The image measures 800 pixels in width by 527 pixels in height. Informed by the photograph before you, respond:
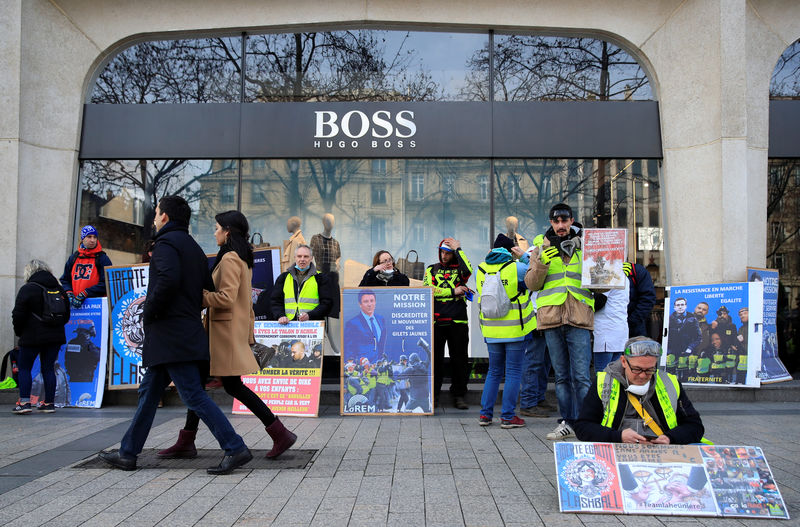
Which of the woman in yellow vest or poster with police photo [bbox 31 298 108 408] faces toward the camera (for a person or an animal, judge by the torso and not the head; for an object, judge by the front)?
the poster with police photo

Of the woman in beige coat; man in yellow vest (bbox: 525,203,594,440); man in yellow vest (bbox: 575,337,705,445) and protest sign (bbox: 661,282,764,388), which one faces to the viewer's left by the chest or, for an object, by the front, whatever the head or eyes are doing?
the woman in beige coat

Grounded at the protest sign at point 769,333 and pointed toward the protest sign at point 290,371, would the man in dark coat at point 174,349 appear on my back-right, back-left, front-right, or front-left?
front-left

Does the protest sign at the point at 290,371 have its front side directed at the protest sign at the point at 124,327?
no

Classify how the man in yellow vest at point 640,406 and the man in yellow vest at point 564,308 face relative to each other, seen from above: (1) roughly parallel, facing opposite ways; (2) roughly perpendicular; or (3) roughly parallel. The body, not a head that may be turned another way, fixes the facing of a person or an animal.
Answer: roughly parallel

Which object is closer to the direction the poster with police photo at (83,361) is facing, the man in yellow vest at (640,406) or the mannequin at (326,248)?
the man in yellow vest

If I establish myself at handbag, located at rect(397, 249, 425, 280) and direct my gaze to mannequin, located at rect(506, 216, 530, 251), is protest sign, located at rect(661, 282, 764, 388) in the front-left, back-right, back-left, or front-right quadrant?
front-right

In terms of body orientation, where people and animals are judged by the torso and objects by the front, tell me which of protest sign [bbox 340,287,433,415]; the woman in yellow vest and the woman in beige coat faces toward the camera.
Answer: the protest sign

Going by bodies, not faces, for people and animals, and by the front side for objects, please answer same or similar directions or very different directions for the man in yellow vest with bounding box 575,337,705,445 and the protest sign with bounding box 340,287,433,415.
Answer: same or similar directions

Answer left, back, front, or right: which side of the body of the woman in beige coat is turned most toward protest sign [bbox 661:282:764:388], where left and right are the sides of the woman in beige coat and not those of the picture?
back

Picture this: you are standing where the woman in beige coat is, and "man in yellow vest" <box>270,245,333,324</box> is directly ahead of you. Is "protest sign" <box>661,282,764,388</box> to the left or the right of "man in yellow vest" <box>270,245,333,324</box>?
right

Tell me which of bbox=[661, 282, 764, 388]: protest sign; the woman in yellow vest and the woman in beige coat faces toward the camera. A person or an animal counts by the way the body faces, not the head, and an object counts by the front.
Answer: the protest sign

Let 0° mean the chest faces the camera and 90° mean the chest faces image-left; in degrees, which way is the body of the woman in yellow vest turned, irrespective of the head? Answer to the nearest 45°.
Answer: approximately 225°

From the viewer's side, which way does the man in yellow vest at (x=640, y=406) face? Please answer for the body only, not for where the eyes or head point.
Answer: toward the camera

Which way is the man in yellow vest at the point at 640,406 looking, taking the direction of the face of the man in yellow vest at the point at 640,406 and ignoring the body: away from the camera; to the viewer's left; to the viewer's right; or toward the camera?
toward the camera

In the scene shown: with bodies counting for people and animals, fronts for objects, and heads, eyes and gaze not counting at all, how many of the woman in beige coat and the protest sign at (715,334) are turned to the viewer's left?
1

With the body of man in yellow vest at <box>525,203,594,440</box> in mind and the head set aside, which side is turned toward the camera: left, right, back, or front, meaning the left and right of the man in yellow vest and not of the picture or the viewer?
front

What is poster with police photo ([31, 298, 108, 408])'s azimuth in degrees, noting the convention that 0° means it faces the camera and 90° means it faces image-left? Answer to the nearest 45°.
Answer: approximately 0°

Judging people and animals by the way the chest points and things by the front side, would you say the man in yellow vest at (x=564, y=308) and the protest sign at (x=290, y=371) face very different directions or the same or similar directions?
same or similar directions

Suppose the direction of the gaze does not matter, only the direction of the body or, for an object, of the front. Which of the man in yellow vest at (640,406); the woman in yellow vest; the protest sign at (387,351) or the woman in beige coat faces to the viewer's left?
the woman in beige coat
